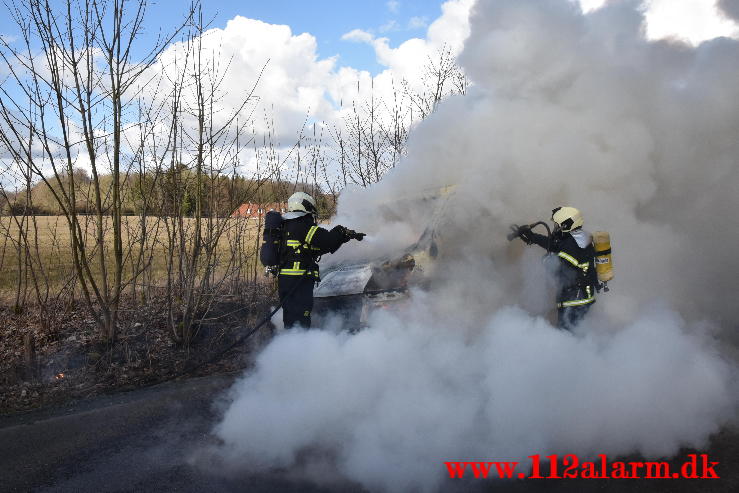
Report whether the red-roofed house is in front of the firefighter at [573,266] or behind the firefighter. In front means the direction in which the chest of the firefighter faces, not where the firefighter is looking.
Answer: in front

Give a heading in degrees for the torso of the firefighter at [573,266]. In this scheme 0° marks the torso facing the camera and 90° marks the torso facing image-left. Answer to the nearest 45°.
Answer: approximately 90°

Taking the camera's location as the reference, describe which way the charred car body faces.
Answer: facing the viewer and to the left of the viewer

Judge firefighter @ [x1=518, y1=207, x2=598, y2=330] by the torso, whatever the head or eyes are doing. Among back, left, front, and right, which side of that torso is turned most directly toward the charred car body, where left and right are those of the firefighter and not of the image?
front

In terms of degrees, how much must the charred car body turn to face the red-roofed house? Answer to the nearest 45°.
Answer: approximately 90° to its right

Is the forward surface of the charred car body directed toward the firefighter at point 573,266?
no

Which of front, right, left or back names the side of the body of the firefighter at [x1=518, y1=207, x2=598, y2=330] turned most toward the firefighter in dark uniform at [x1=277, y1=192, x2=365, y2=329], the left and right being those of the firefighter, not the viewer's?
front

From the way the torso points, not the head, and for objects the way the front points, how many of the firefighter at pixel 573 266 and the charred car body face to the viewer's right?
0
